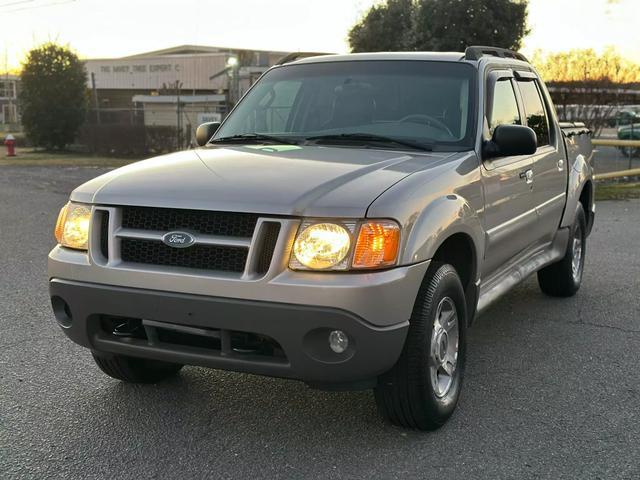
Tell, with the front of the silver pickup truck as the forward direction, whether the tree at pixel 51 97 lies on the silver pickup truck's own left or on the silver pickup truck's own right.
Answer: on the silver pickup truck's own right

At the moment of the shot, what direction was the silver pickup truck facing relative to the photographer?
facing the viewer and to the left of the viewer

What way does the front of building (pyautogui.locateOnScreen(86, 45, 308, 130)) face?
toward the camera

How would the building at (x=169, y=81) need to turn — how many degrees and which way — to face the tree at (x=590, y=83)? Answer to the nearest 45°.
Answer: approximately 45° to its left

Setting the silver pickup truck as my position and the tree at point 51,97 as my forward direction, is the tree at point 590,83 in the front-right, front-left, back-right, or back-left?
front-right

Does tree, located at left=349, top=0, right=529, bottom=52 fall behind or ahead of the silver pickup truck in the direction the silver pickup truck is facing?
behind

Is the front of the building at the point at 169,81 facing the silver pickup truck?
yes

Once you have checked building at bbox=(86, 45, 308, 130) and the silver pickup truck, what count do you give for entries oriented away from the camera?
0

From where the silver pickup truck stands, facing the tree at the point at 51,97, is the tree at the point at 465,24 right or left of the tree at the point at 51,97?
right

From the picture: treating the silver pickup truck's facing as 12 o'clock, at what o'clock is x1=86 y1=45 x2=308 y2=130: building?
The building is roughly at 4 o'clock from the silver pickup truck.
